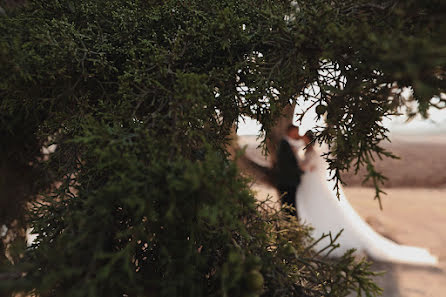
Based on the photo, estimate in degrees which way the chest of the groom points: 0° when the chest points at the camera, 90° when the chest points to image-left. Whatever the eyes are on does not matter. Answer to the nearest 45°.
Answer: approximately 270°
